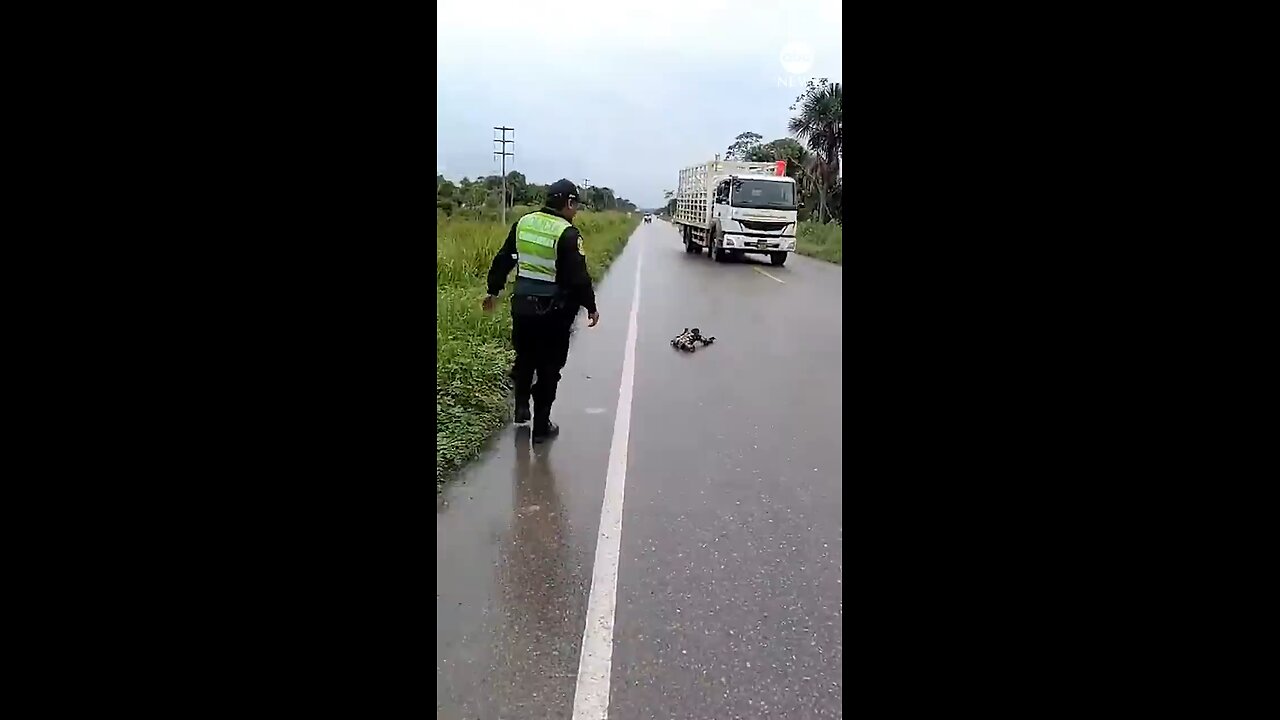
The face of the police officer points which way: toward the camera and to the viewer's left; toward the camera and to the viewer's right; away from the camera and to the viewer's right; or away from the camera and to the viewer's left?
away from the camera and to the viewer's right

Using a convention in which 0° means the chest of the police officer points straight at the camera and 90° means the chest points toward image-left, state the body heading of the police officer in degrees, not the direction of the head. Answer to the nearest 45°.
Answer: approximately 225°

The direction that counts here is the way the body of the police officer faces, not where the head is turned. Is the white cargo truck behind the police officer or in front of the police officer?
in front
